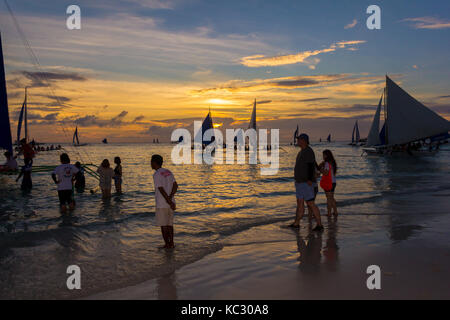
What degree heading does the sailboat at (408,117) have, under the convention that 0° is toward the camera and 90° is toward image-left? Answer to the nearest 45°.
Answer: approximately 90°

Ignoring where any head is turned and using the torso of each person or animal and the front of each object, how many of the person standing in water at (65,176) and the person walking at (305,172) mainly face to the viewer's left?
1

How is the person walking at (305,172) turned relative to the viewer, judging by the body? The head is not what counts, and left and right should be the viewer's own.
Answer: facing to the left of the viewer

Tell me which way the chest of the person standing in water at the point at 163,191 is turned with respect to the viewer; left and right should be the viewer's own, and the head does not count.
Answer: facing away from the viewer and to the left of the viewer

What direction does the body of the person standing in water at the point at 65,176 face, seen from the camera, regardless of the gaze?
away from the camera

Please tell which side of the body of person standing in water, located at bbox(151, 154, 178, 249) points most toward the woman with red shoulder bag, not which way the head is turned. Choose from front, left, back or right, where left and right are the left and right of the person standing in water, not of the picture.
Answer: right

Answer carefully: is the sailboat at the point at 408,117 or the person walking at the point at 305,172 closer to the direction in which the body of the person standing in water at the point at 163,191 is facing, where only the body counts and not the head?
the sailboat

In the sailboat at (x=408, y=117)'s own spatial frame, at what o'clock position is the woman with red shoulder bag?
The woman with red shoulder bag is roughly at 9 o'clock from the sailboat.

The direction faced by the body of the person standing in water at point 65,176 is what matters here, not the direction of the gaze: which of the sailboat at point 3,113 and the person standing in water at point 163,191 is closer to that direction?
the sailboat

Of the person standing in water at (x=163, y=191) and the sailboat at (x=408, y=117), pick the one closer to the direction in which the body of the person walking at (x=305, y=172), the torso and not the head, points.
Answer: the person standing in water

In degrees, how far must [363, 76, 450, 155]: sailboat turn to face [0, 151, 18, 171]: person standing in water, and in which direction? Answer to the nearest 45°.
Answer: approximately 45° to its left

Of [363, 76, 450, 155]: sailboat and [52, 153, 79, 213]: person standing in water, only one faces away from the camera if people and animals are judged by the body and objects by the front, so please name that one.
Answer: the person standing in water

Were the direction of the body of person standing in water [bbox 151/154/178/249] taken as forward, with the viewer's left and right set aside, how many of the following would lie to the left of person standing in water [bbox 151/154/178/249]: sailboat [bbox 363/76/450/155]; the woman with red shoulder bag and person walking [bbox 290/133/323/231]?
0
